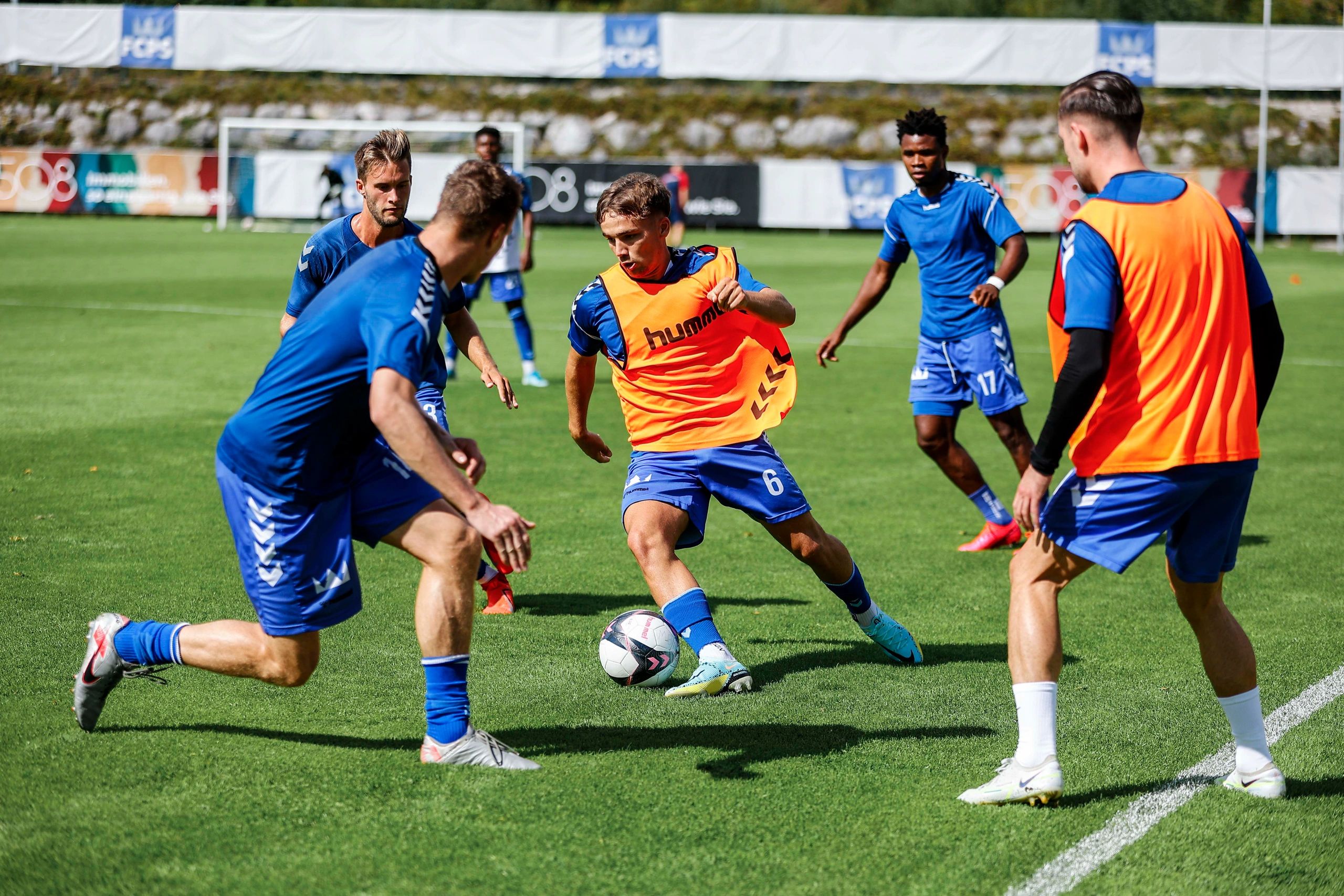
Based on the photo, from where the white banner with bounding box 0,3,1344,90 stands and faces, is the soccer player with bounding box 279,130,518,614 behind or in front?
in front

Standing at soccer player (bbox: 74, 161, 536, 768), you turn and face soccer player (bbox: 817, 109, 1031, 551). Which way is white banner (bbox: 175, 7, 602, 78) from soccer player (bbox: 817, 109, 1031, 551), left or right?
left

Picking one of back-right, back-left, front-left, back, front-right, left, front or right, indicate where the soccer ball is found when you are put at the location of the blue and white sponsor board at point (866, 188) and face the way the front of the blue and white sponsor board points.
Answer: front

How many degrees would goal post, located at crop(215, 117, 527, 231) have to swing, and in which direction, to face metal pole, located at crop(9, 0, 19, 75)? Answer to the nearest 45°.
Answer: approximately 135° to its right

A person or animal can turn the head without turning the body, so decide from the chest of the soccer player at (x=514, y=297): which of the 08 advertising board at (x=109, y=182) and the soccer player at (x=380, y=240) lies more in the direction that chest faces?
the soccer player

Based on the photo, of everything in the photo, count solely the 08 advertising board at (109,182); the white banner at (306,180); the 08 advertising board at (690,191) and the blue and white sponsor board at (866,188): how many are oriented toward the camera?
4

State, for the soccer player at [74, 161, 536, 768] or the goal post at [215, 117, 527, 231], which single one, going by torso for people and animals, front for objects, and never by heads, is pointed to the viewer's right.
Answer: the soccer player

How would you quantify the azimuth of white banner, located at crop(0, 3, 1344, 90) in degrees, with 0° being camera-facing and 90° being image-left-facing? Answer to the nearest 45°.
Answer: approximately 0°

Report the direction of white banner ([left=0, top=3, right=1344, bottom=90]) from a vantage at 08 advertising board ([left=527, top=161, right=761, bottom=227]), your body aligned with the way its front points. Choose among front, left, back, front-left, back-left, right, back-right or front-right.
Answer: back

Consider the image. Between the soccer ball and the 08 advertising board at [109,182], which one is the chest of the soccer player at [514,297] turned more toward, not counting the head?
the soccer ball

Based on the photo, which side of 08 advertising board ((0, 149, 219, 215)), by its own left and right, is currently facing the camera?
front

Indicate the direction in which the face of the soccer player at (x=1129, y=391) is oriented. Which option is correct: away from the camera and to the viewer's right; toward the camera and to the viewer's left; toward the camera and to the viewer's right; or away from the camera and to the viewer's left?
away from the camera and to the viewer's left

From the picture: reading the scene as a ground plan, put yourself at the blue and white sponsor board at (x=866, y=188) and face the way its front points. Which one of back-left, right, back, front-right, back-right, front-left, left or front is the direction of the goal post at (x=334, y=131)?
right

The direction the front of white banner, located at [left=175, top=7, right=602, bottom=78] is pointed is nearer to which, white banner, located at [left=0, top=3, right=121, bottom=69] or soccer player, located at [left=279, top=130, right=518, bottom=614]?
the soccer player

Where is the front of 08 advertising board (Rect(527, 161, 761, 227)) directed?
toward the camera
